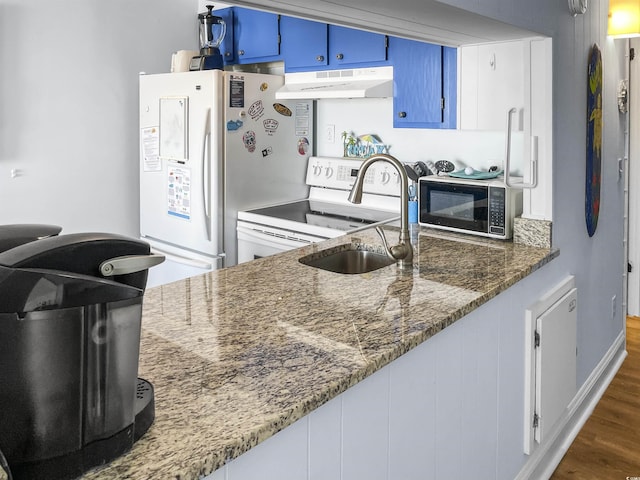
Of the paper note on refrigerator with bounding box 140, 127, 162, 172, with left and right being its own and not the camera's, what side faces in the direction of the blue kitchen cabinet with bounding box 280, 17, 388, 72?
left

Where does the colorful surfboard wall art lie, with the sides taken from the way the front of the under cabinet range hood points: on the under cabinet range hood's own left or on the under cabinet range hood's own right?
on the under cabinet range hood's own left

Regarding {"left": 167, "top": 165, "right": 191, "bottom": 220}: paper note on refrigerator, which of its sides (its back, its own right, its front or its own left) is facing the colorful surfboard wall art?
left

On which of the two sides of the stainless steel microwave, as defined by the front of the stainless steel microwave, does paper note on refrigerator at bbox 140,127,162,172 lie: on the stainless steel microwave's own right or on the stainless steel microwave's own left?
on the stainless steel microwave's own right

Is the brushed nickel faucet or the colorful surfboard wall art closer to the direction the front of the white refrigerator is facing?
the brushed nickel faucet

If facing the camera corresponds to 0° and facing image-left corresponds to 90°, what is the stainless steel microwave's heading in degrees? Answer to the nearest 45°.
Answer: approximately 45°

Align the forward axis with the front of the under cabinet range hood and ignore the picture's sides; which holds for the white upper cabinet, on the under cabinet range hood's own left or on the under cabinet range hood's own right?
on the under cabinet range hood's own left

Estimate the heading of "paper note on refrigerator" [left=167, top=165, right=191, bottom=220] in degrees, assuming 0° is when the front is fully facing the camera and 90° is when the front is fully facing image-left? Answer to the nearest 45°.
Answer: approximately 45°

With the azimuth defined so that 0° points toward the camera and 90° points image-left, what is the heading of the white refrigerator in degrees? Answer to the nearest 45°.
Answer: approximately 45°

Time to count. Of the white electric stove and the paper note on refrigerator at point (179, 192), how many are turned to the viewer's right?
0

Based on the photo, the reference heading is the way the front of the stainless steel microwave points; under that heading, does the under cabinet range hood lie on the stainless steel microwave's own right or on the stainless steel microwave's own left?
on the stainless steel microwave's own right
